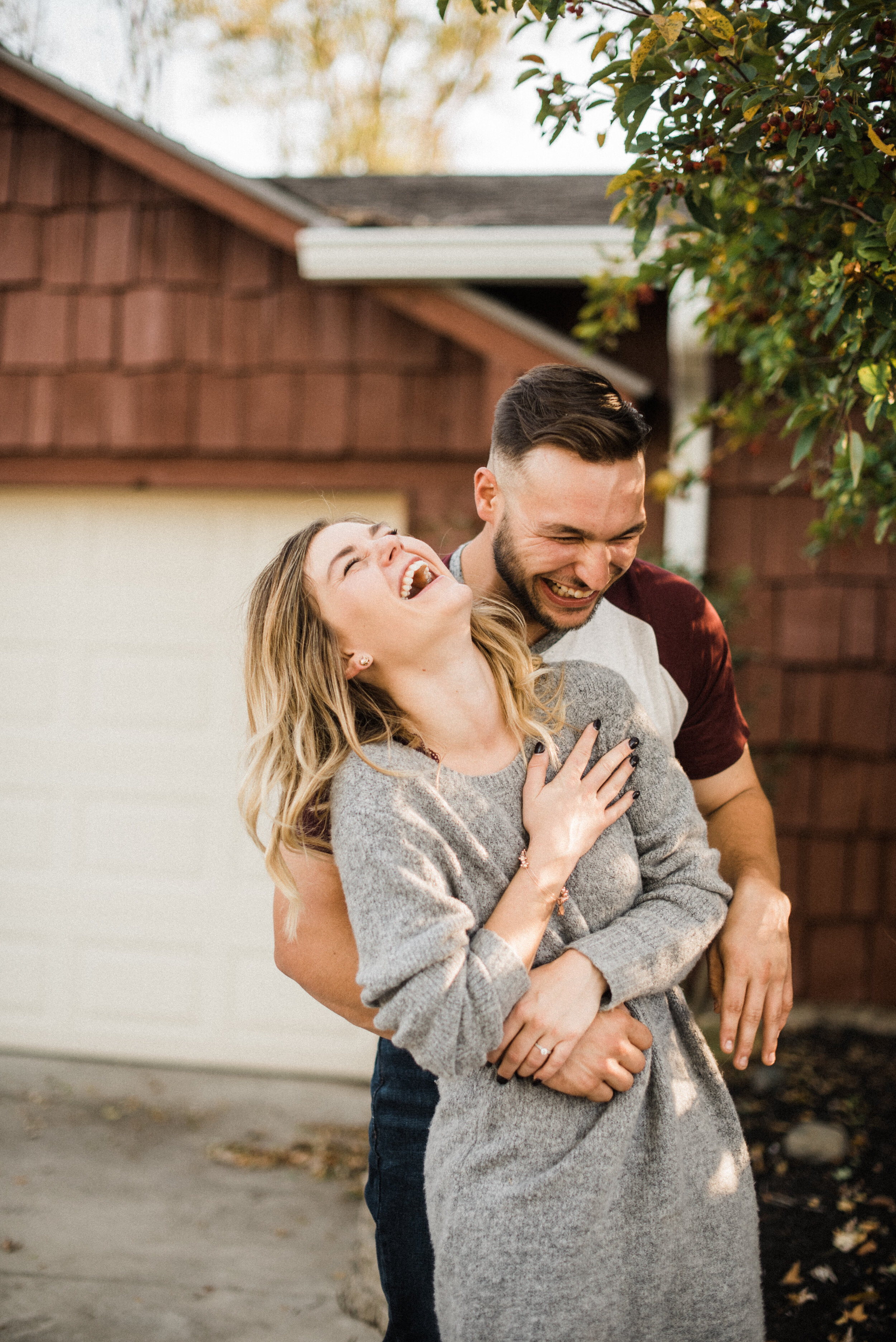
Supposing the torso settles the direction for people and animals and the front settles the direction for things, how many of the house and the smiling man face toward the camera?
2

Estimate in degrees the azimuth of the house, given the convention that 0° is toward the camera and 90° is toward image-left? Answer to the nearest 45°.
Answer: approximately 0°

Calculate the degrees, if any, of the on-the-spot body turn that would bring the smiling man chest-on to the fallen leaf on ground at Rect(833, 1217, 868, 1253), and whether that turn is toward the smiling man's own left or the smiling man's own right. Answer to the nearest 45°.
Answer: approximately 135° to the smiling man's own left

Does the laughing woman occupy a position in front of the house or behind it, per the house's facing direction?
in front

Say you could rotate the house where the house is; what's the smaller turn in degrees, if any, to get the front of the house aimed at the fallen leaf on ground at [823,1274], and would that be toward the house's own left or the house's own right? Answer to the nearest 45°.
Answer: approximately 45° to the house's own left
